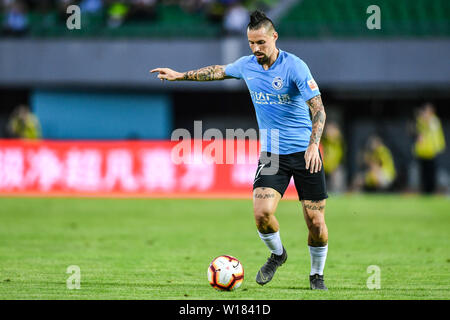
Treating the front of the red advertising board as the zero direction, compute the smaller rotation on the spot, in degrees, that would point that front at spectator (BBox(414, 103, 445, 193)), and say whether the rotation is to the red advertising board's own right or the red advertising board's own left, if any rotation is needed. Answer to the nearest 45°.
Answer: approximately 90° to the red advertising board's own left

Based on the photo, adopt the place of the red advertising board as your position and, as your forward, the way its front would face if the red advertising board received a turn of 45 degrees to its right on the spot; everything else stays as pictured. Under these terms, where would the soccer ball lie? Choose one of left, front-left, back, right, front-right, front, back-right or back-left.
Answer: front-left

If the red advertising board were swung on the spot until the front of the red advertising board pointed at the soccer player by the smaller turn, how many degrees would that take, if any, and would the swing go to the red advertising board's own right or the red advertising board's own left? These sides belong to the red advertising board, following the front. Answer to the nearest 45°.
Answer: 0° — it already faces them

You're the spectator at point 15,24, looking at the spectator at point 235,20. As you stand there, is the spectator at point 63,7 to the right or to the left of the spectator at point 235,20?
left

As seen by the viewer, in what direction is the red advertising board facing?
toward the camera

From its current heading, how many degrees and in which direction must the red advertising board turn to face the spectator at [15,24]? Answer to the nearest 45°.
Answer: approximately 135° to its right

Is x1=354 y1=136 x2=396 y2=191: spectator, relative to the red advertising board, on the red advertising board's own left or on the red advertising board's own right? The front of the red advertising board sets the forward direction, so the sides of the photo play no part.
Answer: on the red advertising board's own left

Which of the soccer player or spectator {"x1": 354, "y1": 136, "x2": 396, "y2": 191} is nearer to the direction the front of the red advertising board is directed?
the soccer player
